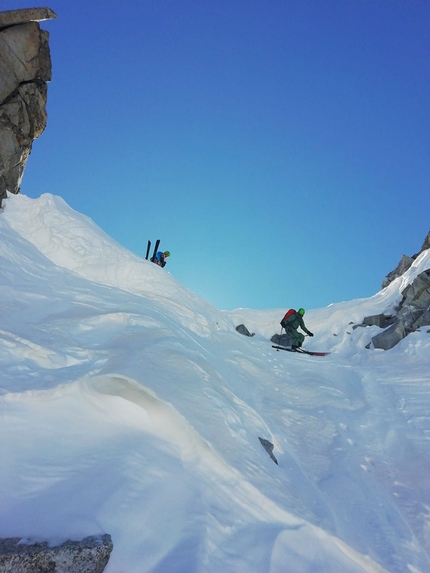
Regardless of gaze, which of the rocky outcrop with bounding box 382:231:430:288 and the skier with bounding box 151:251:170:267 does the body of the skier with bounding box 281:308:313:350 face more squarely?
the rocky outcrop

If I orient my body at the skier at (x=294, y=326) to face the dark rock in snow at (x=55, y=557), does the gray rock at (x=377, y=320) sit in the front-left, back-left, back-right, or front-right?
back-left

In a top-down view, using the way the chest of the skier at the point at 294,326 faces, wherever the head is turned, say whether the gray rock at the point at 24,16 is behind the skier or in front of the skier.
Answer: behind

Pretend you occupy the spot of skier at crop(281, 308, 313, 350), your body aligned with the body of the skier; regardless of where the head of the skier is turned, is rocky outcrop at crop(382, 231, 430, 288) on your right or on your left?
on your left

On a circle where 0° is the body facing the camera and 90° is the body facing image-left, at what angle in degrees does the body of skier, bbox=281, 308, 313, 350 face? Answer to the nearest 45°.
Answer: approximately 270°

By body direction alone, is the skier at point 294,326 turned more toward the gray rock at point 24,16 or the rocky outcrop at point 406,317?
the rocky outcrop

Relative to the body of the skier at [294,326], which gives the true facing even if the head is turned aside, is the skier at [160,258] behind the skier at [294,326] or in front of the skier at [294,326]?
behind

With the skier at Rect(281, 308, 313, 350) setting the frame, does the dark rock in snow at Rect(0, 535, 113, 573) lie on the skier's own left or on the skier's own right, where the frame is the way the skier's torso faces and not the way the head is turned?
on the skier's own right

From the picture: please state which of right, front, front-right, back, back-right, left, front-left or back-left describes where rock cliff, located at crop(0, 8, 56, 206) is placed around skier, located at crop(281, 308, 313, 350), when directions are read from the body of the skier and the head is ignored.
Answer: back

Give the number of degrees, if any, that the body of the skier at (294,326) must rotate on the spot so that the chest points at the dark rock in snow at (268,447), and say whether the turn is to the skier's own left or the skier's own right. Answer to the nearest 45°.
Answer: approximately 90° to the skier's own right

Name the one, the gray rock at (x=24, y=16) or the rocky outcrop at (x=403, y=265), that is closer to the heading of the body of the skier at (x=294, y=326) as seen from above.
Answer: the rocky outcrop

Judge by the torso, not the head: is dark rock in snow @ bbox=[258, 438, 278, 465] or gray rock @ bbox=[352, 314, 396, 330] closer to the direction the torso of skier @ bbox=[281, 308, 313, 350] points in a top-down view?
the gray rock
